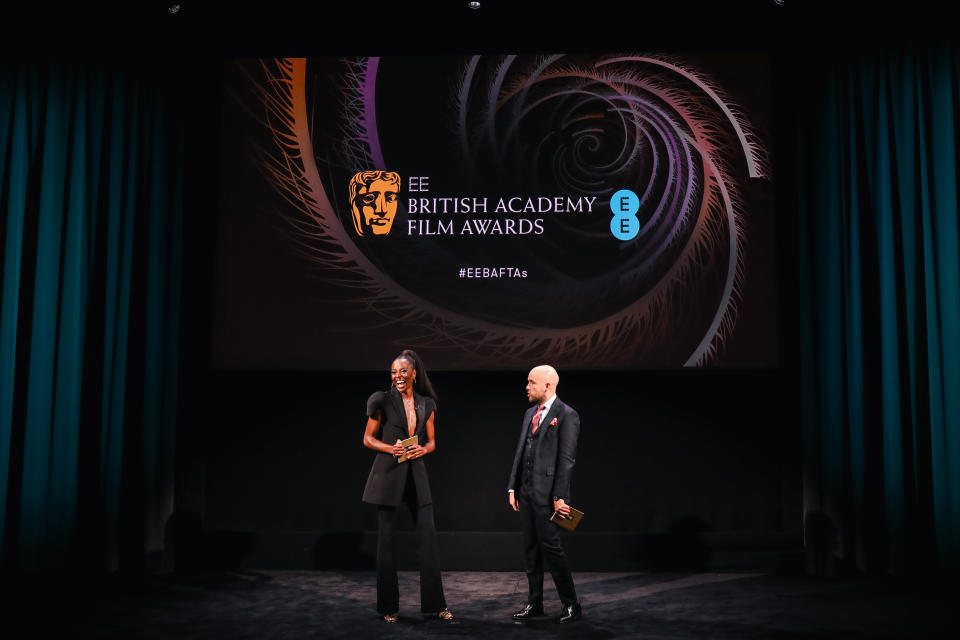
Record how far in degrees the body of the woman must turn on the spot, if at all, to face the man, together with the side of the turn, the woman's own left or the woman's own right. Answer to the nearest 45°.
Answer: approximately 90° to the woman's own left

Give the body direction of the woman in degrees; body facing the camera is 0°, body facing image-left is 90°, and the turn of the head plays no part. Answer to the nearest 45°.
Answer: approximately 0°

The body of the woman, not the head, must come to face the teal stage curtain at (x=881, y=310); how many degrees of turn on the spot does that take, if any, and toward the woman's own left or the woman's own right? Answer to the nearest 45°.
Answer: approximately 90° to the woman's own left

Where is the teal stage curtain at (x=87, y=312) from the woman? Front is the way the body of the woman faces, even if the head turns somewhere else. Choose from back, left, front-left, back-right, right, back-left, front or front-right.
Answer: back-right

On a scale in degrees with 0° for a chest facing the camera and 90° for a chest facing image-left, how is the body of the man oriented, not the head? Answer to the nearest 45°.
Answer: approximately 45°

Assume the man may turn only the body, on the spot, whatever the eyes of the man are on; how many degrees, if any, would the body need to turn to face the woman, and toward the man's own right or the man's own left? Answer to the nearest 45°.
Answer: approximately 45° to the man's own right

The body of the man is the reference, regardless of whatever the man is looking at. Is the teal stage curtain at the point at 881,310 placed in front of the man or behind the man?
behind
